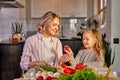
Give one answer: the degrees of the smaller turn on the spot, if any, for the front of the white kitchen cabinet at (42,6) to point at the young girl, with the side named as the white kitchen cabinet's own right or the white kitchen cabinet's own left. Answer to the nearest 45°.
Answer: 0° — it already faces them

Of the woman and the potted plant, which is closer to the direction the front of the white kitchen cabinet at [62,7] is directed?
the woman

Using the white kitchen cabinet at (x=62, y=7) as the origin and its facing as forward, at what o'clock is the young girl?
The young girl is roughly at 12 o'clock from the white kitchen cabinet.

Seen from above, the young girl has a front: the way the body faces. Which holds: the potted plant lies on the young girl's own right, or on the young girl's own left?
on the young girl's own right

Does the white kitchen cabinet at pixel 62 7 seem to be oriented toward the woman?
yes

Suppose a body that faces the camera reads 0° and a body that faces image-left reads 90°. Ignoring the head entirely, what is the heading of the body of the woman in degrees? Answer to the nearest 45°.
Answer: approximately 315°

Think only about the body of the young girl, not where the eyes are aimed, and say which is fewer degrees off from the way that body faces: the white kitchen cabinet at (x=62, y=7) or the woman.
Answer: the woman
